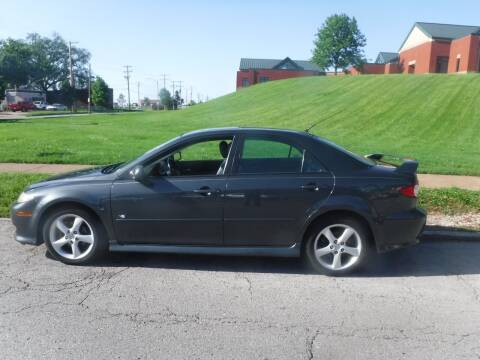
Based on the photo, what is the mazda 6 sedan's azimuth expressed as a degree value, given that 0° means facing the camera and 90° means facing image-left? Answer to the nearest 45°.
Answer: approximately 90°
